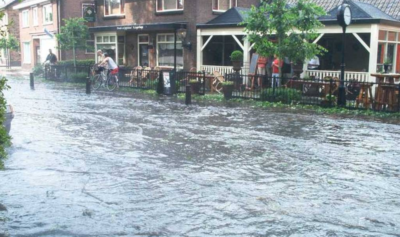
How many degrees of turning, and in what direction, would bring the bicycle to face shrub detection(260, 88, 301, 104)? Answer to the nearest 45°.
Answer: approximately 135° to its left

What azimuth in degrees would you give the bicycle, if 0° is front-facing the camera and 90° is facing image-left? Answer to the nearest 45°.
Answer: approximately 90°

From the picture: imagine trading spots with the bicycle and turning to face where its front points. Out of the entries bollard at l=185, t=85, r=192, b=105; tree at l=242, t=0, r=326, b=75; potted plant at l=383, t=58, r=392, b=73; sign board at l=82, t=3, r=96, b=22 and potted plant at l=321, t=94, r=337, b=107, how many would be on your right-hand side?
1

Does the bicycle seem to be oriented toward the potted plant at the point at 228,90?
no

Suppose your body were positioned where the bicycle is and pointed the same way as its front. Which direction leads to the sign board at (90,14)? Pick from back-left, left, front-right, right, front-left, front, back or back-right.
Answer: right

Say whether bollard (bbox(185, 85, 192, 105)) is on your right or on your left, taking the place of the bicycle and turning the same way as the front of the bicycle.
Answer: on your left

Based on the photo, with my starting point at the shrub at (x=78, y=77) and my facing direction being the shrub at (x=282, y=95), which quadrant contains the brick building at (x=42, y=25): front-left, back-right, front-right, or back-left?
back-left

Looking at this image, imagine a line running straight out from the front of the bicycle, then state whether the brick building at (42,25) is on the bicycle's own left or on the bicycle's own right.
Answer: on the bicycle's own right

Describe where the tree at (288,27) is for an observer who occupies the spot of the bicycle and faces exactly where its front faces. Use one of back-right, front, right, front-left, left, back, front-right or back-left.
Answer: back-left

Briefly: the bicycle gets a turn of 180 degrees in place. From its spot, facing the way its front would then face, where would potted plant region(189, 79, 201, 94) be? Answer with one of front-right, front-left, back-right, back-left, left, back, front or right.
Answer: front-right

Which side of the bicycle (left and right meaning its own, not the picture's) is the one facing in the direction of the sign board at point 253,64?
back

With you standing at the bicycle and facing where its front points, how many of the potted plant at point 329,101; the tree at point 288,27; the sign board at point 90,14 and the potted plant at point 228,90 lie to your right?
1

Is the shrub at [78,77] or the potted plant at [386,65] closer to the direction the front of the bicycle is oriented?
the shrub
